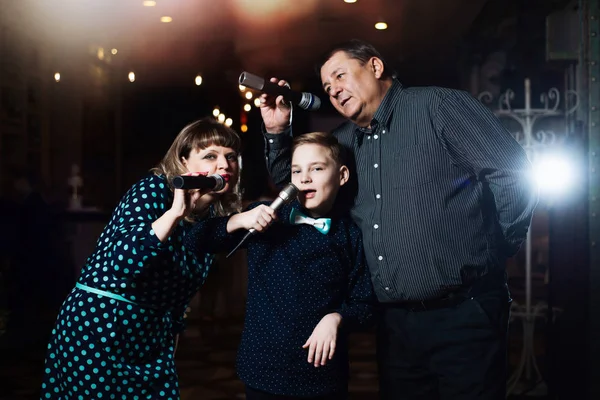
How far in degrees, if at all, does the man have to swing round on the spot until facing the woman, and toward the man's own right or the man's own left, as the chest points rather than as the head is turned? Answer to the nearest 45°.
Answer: approximately 45° to the man's own right

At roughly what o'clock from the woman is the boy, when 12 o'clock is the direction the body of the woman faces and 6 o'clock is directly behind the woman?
The boy is roughly at 11 o'clock from the woman.

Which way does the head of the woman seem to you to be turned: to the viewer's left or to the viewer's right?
to the viewer's right

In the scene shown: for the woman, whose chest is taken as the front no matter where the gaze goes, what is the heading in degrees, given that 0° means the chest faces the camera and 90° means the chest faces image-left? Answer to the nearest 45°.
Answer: approximately 315°

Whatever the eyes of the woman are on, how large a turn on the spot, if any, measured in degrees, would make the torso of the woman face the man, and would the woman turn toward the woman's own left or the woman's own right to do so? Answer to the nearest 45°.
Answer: approximately 45° to the woman's own left

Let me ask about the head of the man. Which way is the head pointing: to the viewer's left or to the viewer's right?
to the viewer's left

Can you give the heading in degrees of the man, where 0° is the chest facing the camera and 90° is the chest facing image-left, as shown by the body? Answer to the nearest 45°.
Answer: approximately 45°
